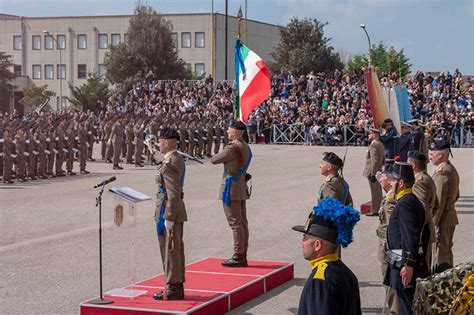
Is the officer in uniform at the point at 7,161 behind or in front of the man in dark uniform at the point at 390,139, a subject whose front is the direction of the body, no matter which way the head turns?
in front

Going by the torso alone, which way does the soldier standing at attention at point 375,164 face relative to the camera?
to the viewer's left

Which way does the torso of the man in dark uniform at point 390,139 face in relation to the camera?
to the viewer's left

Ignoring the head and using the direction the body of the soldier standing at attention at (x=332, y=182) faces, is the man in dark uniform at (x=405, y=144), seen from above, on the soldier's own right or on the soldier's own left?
on the soldier's own right

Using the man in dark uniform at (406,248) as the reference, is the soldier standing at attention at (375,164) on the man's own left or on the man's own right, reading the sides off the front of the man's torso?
on the man's own right

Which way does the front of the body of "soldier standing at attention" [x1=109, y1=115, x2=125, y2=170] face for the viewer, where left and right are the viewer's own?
facing to the right of the viewer

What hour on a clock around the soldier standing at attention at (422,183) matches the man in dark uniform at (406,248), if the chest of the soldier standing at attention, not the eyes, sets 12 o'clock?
The man in dark uniform is roughly at 9 o'clock from the soldier standing at attention.

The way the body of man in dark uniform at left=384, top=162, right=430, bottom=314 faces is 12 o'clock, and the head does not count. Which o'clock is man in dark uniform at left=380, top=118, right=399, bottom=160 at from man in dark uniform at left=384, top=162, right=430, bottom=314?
man in dark uniform at left=380, top=118, right=399, bottom=160 is roughly at 3 o'clock from man in dark uniform at left=384, top=162, right=430, bottom=314.
